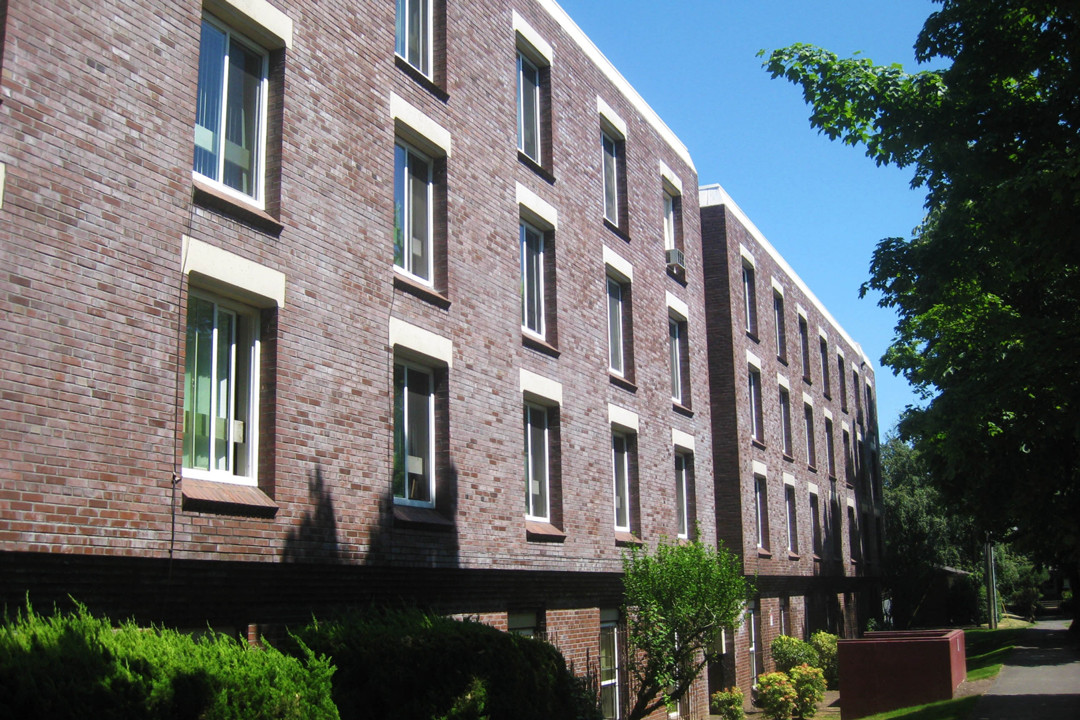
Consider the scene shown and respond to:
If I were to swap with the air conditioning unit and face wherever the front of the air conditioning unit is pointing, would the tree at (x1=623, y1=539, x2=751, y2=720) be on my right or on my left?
on my right

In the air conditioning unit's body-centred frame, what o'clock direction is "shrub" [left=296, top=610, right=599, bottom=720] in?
The shrub is roughly at 2 o'clock from the air conditioning unit.

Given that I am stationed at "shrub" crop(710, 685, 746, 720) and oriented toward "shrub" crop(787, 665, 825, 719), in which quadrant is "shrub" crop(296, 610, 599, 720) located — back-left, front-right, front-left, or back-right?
back-right

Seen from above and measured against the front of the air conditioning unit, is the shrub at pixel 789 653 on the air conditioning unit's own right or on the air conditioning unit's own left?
on the air conditioning unit's own left

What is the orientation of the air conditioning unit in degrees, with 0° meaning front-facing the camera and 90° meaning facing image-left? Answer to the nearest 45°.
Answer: approximately 315°

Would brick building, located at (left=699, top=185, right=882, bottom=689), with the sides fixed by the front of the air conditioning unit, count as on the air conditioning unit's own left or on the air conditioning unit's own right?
on the air conditioning unit's own left

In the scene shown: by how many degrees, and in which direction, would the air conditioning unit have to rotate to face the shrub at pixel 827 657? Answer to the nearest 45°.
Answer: approximately 135° to its left

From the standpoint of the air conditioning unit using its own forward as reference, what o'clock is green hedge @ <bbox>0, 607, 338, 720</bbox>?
The green hedge is roughly at 2 o'clock from the air conditioning unit.
